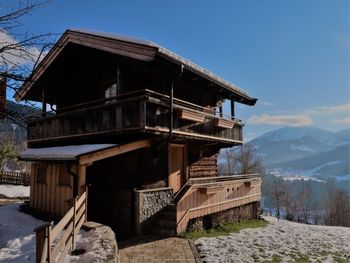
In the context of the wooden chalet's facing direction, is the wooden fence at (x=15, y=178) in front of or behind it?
behind

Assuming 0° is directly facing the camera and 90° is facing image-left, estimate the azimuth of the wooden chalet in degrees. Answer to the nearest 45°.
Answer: approximately 315°
